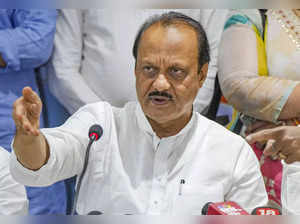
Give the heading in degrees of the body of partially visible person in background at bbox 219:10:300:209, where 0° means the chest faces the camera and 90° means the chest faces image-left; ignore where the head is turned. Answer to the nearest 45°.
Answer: approximately 0°

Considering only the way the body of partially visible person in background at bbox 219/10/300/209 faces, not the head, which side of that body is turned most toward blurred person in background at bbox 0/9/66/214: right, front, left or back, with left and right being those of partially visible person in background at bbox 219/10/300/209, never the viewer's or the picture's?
right
